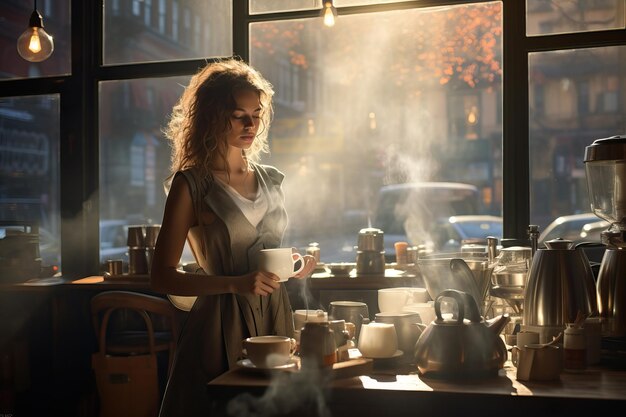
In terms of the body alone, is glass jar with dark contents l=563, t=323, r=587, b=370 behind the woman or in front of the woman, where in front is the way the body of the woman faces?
in front

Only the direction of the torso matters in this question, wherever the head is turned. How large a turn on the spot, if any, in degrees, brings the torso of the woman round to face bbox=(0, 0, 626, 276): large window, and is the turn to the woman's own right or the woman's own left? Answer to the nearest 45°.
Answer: approximately 135° to the woman's own left

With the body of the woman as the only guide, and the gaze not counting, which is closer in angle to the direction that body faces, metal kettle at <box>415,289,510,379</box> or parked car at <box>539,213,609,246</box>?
the metal kettle

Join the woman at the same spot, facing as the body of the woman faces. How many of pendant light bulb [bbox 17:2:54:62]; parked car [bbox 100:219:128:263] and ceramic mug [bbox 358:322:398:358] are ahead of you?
1

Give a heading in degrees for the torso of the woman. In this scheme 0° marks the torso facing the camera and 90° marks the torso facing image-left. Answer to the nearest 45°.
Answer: approximately 315°

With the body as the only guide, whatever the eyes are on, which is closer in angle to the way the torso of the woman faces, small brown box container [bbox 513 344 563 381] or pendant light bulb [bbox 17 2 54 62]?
the small brown box container

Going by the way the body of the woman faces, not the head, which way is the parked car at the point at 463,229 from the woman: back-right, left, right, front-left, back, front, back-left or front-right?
left

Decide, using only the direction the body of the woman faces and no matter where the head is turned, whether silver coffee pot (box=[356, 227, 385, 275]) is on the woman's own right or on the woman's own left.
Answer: on the woman's own left

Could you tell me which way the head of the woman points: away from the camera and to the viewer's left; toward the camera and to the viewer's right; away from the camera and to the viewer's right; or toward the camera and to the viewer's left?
toward the camera and to the viewer's right

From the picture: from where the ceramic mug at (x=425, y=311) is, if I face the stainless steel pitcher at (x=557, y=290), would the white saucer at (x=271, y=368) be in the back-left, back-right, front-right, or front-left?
back-right
